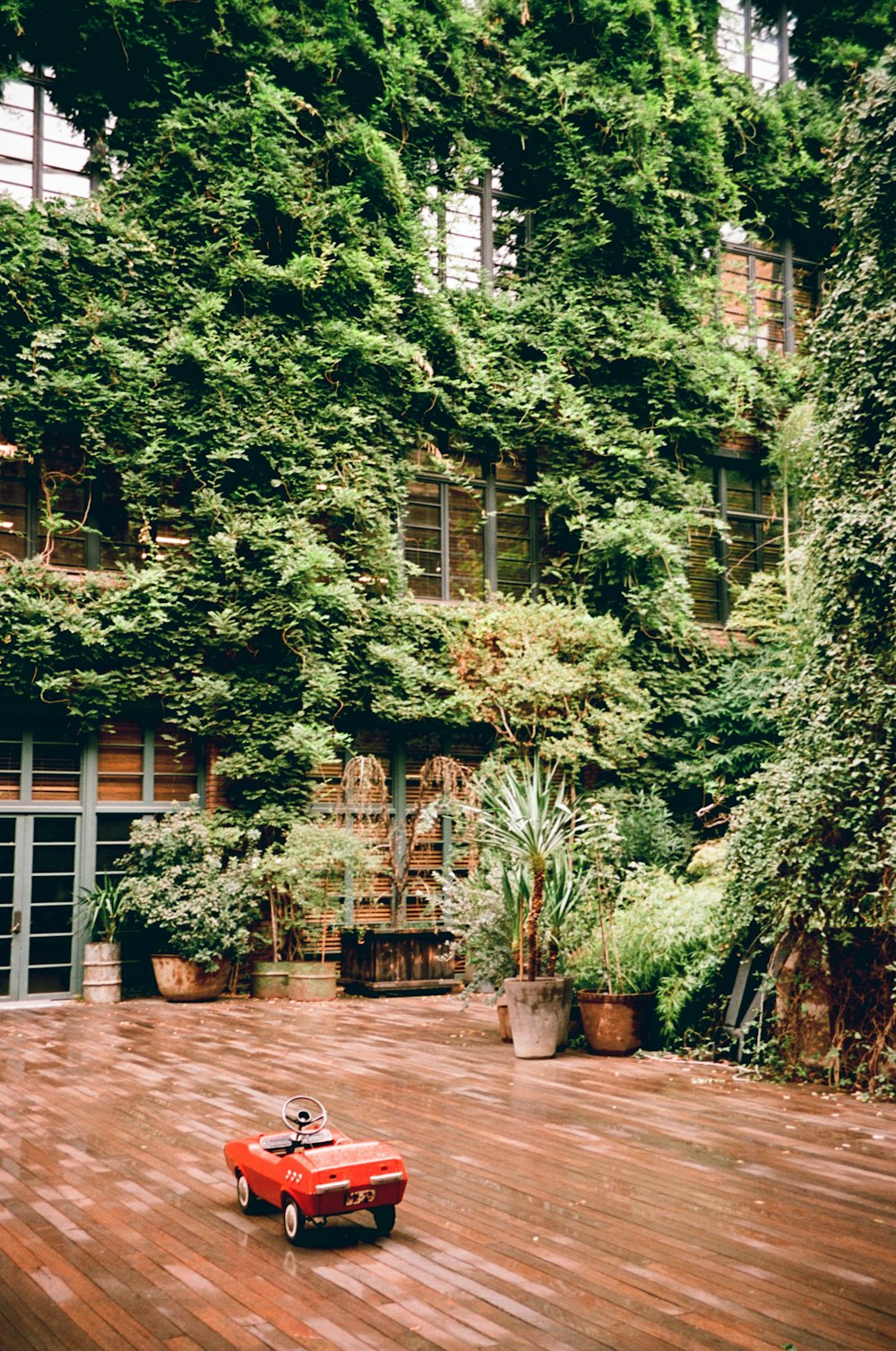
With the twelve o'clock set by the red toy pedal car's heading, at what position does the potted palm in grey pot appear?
The potted palm in grey pot is roughly at 2 o'clock from the red toy pedal car.

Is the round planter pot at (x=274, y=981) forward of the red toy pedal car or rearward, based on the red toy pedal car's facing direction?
forward

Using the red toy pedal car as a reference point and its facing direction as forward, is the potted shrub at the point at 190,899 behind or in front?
in front

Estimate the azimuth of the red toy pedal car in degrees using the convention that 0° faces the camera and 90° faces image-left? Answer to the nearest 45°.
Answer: approximately 135°

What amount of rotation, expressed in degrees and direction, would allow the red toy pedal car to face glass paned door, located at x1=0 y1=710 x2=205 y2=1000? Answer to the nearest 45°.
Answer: approximately 45° to its right

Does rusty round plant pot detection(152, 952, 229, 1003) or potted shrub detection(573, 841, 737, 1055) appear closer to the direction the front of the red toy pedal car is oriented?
the rusty round plant pot

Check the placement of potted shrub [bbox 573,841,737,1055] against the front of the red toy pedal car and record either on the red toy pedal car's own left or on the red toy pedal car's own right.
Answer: on the red toy pedal car's own right

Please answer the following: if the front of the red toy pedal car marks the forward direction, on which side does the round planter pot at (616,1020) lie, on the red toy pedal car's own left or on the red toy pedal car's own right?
on the red toy pedal car's own right

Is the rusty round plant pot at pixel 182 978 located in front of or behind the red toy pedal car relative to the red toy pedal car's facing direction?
in front
